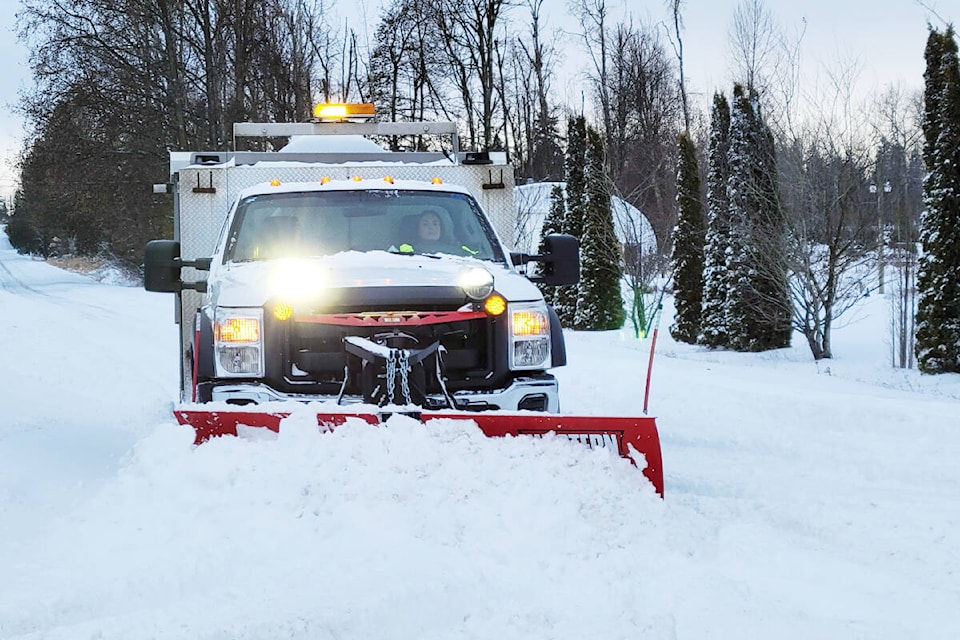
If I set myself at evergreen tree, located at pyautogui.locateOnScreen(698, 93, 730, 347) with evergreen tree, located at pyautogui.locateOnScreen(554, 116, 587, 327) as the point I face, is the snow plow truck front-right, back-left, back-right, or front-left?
back-left

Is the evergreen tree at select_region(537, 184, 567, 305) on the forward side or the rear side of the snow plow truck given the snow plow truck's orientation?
on the rear side

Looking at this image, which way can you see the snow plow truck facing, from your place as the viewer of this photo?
facing the viewer

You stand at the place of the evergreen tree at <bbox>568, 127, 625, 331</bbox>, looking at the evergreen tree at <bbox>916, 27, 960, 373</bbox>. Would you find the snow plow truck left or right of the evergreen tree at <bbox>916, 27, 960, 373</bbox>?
right

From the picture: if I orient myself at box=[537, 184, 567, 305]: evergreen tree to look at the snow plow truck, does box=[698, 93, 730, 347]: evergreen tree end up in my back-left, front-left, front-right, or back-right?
front-left

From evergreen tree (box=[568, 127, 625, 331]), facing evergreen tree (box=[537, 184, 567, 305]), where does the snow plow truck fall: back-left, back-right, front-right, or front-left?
back-left

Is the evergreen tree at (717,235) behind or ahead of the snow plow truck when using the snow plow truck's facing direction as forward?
behind

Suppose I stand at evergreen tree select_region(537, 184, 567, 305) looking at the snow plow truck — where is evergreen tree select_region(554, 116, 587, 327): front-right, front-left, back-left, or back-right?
front-left

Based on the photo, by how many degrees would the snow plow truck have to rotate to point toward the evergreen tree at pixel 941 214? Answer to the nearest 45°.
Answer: approximately 135° to its left

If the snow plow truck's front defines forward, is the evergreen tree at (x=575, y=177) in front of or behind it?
behind

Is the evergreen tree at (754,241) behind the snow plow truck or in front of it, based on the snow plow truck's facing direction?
behind

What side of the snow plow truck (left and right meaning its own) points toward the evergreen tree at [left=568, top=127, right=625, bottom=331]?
back
